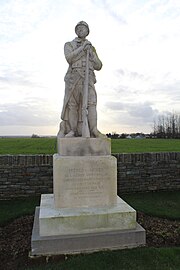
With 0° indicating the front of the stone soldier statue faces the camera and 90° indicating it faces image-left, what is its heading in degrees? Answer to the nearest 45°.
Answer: approximately 0°

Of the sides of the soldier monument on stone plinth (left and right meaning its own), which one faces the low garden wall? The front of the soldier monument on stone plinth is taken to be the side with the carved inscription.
back

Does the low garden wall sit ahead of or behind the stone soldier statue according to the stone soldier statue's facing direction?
behind

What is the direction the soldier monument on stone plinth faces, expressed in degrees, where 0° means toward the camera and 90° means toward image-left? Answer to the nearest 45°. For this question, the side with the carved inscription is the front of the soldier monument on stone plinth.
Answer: approximately 0°
